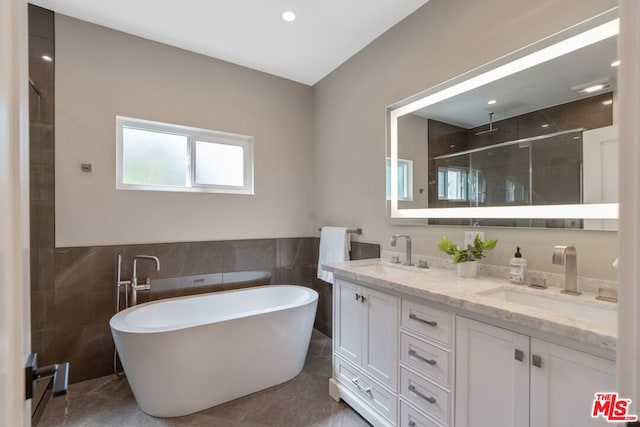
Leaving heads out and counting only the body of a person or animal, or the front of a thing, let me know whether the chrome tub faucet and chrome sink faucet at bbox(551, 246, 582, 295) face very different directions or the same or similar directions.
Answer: very different directions

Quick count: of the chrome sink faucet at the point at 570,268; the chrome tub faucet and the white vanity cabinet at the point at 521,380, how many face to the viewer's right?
1

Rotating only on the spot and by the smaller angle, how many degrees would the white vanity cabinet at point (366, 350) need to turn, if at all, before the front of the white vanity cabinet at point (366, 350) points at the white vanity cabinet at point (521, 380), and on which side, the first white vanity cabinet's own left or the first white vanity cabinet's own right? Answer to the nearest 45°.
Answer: approximately 90° to the first white vanity cabinet's own left

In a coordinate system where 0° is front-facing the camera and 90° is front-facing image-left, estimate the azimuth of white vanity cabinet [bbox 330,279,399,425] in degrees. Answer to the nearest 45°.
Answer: approximately 45°

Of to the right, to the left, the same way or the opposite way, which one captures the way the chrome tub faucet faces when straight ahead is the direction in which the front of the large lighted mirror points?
the opposite way

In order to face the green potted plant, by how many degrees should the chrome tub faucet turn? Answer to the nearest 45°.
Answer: approximately 45° to its right

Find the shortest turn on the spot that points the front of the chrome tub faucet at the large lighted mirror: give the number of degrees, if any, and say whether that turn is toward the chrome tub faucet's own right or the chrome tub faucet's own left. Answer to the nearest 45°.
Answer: approximately 45° to the chrome tub faucet's own right

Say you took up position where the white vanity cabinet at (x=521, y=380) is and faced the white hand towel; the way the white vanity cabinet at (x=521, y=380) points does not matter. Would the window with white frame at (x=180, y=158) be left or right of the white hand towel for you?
left

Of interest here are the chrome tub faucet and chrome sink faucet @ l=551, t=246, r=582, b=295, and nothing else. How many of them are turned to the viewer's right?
1

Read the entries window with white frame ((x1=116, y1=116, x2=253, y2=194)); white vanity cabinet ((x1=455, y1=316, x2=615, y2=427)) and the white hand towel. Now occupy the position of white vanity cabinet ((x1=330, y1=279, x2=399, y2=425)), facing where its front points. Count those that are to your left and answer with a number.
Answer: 1

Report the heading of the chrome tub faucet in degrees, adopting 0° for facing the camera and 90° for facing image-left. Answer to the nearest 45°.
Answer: approximately 270°

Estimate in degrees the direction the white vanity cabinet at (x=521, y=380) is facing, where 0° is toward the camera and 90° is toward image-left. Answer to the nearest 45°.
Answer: approximately 45°
